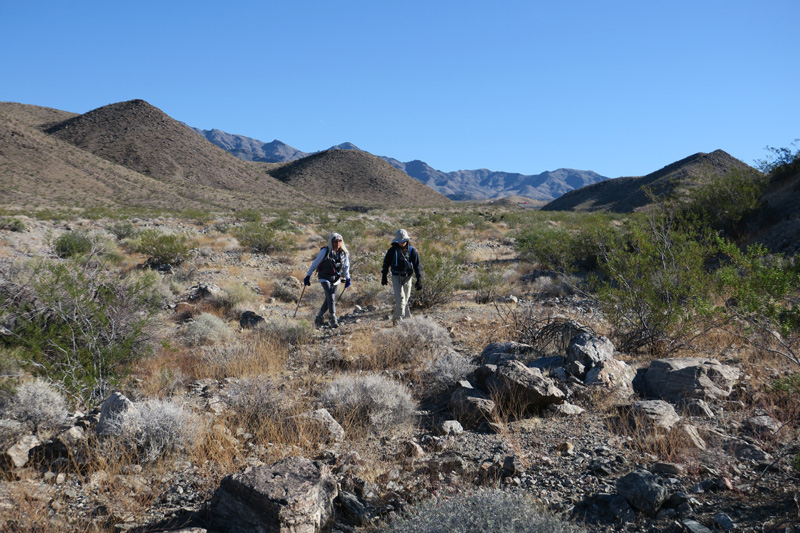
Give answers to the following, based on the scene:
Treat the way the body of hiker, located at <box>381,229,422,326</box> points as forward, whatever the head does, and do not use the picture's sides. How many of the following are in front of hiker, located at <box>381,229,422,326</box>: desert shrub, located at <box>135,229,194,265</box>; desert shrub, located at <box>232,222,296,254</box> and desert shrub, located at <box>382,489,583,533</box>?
1

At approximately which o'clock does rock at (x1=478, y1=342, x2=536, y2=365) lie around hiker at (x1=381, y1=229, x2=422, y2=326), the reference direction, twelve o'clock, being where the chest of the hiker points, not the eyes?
The rock is roughly at 11 o'clock from the hiker.

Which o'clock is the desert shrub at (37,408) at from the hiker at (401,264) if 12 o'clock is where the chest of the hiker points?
The desert shrub is roughly at 1 o'clock from the hiker.

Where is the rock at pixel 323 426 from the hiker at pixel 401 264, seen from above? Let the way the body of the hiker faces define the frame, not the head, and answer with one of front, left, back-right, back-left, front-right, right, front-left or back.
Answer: front

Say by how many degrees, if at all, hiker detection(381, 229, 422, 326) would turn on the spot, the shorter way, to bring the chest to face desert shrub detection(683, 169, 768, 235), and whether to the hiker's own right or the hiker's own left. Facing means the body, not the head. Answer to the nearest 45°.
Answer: approximately 135° to the hiker's own left

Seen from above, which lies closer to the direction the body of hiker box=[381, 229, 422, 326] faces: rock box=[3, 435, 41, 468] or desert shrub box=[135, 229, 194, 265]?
the rock

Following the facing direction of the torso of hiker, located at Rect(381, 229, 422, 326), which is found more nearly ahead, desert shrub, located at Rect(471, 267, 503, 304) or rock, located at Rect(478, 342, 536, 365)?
the rock

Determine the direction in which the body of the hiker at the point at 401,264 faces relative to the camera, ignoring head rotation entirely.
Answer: toward the camera

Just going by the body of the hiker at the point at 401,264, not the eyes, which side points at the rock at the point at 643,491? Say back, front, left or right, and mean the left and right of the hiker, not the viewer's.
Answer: front

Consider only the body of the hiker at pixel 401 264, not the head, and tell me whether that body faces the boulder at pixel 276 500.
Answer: yes

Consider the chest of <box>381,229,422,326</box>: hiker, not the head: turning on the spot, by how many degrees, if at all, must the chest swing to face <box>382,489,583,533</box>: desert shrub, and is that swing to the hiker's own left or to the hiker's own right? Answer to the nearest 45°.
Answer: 0° — they already face it

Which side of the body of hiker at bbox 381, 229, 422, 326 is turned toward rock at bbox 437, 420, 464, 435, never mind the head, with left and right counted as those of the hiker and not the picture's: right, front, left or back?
front

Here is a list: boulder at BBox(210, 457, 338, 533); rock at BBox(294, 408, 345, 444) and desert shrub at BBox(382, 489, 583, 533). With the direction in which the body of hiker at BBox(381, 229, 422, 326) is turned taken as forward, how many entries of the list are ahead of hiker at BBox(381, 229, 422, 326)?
3

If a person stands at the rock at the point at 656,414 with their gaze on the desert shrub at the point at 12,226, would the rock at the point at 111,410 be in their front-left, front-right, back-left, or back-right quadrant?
front-left

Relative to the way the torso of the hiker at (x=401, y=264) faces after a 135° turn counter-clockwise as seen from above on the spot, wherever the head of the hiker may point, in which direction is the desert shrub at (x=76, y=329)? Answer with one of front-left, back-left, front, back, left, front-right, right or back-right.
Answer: back

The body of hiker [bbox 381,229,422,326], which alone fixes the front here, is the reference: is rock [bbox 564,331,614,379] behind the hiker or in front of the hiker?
in front
